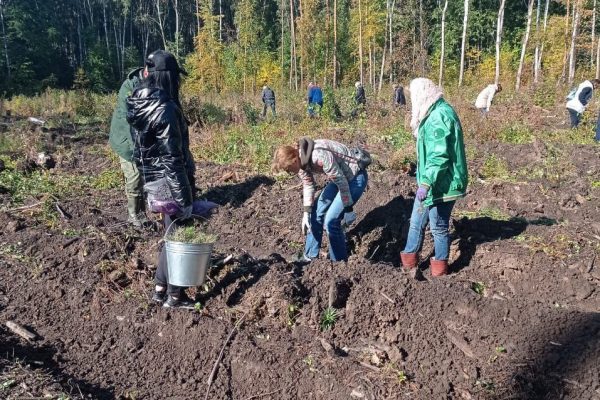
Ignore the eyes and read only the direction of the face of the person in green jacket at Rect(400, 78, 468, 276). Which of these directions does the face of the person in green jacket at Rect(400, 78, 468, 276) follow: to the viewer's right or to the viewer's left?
to the viewer's left

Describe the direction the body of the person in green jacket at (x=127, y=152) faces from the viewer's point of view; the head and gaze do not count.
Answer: to the viewer's right

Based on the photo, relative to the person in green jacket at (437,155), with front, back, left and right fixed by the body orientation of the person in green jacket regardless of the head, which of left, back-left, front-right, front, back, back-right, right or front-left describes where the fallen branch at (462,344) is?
left

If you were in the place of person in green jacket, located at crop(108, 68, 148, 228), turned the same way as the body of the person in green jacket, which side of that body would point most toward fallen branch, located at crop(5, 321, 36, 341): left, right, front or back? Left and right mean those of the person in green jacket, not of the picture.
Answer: right

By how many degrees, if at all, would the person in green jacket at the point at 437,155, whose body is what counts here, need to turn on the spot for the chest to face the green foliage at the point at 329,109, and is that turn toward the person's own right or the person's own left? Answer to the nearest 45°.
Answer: approximately 90° to the person's own right

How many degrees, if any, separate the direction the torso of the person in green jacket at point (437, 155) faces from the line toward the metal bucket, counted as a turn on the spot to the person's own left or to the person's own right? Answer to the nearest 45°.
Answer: approximately 45° to the person's own left

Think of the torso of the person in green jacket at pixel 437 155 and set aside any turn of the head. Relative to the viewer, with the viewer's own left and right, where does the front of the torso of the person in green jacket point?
facing to the left of the viewer
